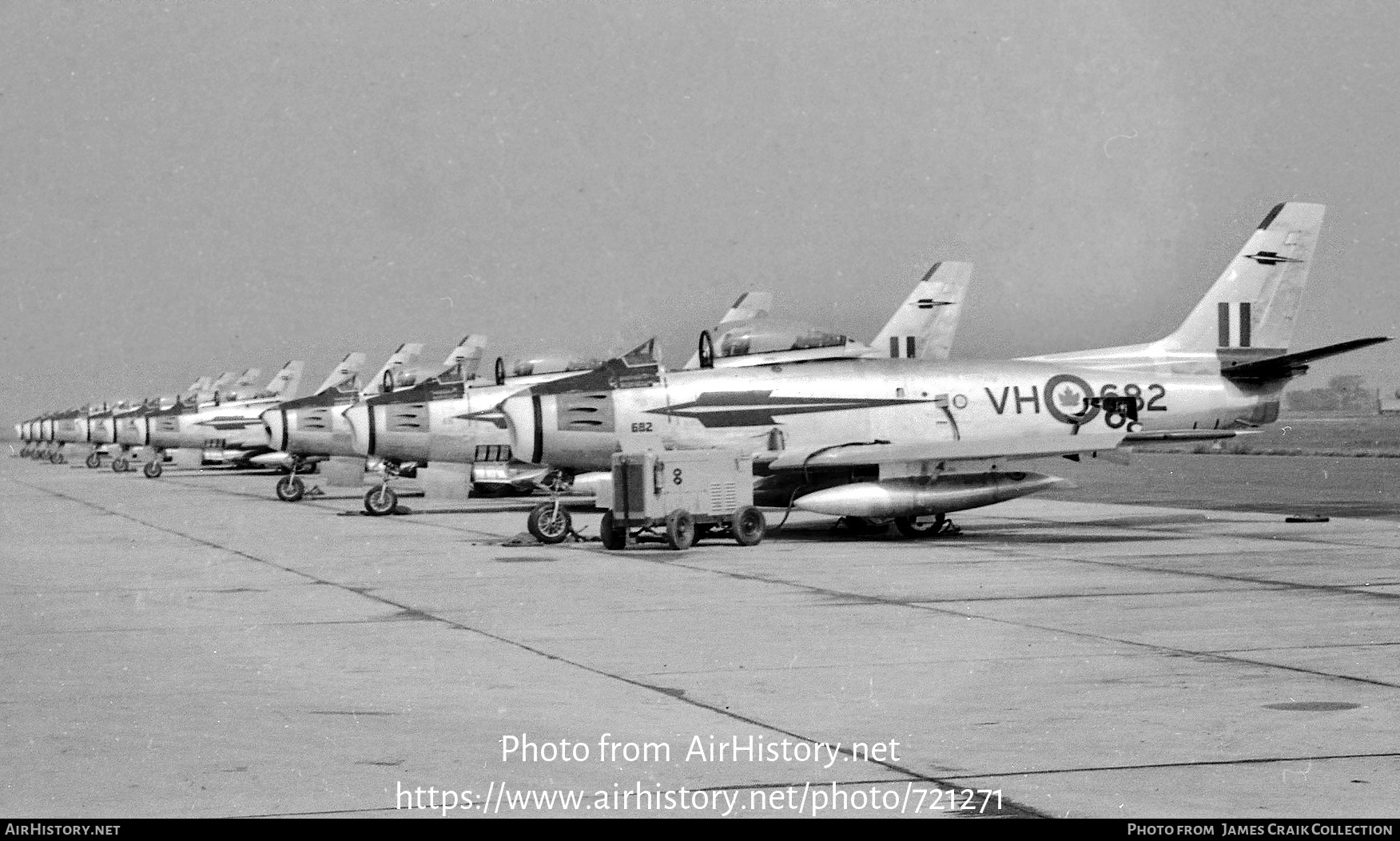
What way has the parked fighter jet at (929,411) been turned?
to the viewer's left

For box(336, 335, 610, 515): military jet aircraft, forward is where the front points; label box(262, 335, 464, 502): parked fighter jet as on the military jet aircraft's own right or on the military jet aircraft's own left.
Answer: on the military jet aircraft's own right

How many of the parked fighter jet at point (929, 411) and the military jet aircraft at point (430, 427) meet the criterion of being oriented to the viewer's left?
2

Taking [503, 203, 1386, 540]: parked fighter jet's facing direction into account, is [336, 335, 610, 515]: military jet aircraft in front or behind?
in front

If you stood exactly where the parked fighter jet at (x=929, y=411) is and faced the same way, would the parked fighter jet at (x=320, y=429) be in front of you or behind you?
in front

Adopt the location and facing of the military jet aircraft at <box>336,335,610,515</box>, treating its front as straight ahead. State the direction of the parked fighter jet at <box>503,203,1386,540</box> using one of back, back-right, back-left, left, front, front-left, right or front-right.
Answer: back-left

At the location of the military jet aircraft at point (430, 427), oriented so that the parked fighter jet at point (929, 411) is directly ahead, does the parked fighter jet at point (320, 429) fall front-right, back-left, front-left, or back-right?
back-left

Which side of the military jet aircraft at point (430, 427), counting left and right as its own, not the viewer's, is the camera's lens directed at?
left
